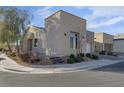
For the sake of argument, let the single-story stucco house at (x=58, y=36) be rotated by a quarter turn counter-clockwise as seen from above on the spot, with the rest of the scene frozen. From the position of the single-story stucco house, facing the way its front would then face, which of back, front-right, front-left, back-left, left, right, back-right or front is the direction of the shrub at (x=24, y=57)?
back

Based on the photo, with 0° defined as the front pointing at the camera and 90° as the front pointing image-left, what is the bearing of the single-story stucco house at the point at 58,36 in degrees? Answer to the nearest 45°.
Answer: approximately 315°
